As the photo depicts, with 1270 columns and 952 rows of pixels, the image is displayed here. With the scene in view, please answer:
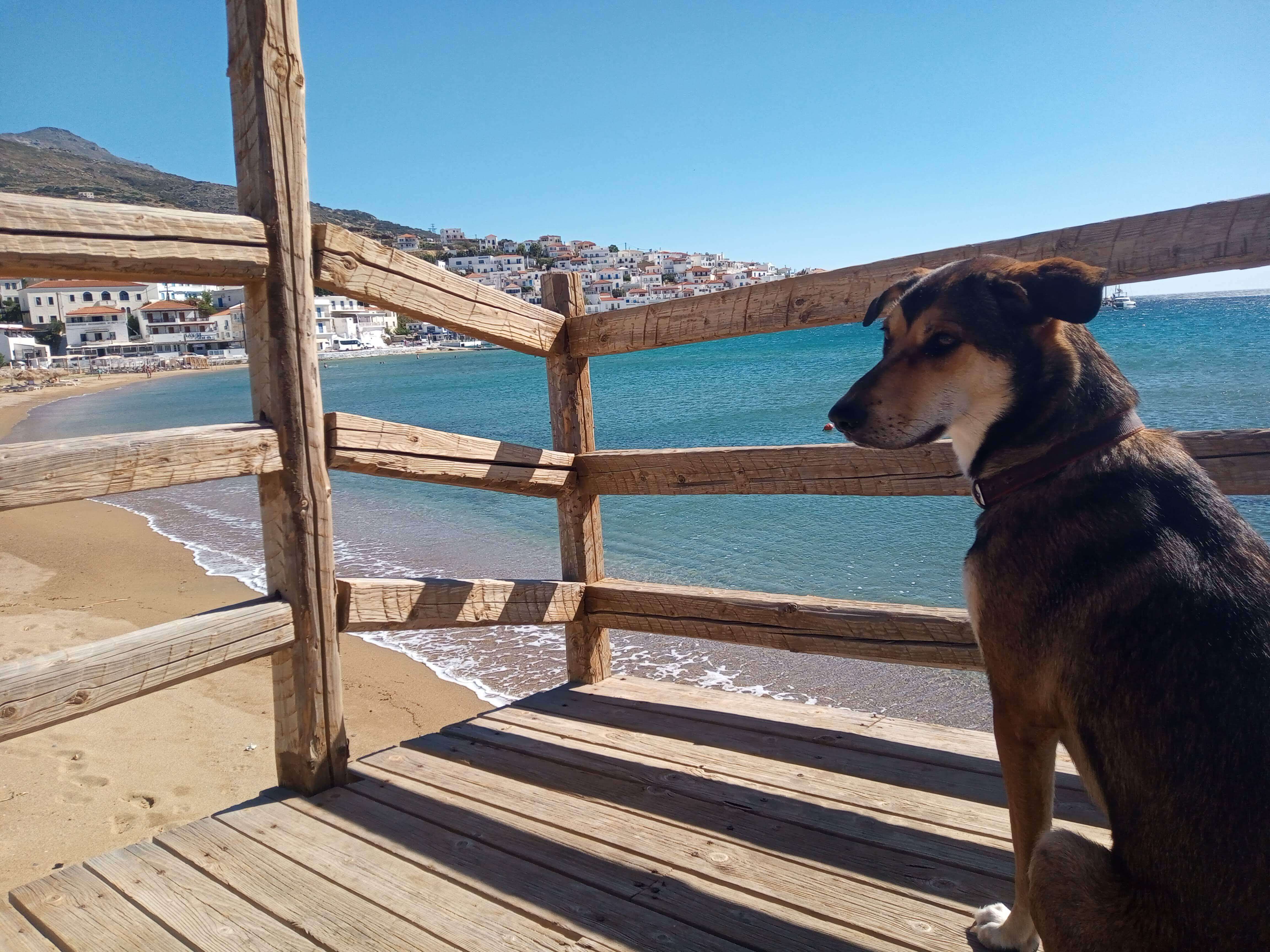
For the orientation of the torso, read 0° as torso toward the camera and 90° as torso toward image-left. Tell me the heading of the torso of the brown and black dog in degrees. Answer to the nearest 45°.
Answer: approximately 90°
